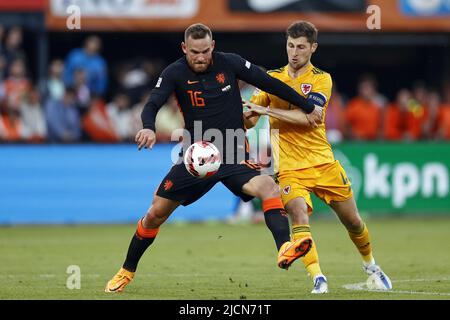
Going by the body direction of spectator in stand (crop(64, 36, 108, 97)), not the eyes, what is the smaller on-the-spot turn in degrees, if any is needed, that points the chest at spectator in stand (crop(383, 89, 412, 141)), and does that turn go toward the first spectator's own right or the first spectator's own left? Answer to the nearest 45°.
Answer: approximately 90° to the first spectator's own left

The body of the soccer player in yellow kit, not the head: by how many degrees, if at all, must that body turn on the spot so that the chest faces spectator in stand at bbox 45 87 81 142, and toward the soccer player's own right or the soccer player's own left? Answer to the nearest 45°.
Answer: approximately 90° to the soccer player's own right

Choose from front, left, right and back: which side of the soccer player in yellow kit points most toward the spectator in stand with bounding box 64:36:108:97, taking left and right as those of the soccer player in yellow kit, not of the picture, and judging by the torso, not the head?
back

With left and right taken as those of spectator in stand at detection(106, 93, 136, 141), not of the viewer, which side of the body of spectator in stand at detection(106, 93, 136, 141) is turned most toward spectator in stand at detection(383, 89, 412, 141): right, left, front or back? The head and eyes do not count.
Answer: left

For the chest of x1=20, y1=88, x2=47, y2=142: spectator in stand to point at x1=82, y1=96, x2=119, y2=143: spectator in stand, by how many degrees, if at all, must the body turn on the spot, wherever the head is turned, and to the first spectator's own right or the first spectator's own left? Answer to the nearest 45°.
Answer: approximately 90° to the first spectator's own left

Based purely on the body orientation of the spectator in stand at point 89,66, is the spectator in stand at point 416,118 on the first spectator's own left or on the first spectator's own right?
on the first spectator's own left

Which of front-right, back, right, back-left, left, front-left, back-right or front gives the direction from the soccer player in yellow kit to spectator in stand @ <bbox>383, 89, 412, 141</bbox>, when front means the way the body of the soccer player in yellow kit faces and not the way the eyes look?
back-right

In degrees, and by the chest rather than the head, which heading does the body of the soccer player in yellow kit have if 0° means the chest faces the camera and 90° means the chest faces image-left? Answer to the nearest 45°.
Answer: approximately 45°
